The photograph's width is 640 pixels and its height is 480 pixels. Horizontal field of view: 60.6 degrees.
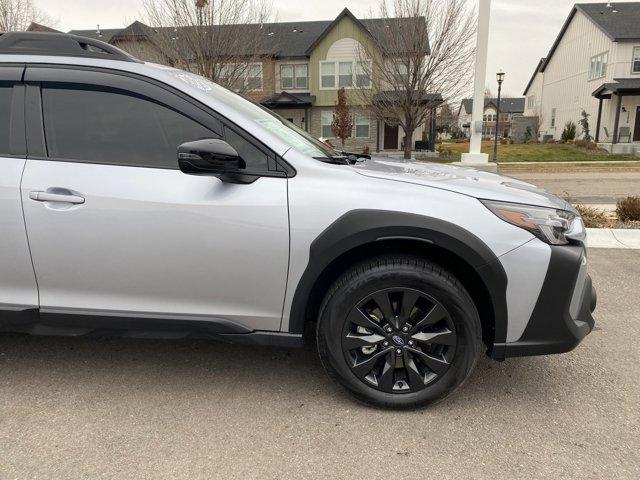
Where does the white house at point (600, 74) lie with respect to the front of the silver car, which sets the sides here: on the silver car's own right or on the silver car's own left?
on the silver car's own left

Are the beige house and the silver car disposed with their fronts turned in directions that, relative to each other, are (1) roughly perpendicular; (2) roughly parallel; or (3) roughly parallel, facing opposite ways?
roughly perpendicular

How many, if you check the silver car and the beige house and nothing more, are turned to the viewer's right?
1

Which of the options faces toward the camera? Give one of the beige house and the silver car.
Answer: the beige house

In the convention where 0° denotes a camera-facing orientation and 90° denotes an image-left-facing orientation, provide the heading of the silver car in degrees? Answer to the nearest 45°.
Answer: approximately 270°

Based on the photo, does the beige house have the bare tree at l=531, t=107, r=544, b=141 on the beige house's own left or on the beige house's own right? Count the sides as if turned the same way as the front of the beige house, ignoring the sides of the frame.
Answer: on the beige house's own left

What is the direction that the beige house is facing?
toward the camera

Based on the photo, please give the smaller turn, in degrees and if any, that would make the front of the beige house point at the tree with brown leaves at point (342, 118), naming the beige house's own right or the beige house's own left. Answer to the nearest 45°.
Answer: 0° — it already faces it

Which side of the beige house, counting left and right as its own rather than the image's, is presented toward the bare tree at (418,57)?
front

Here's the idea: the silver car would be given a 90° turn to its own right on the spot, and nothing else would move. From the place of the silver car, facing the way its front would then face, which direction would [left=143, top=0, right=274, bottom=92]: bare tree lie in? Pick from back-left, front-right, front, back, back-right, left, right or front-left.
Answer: back

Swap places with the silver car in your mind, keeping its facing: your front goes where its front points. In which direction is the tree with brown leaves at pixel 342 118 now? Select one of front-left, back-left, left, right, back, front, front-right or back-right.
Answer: left

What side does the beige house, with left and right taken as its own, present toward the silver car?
front

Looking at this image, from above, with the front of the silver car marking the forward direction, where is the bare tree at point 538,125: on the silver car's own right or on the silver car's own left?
on the silver car's own left

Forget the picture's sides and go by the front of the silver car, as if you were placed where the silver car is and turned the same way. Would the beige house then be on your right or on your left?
on your left
